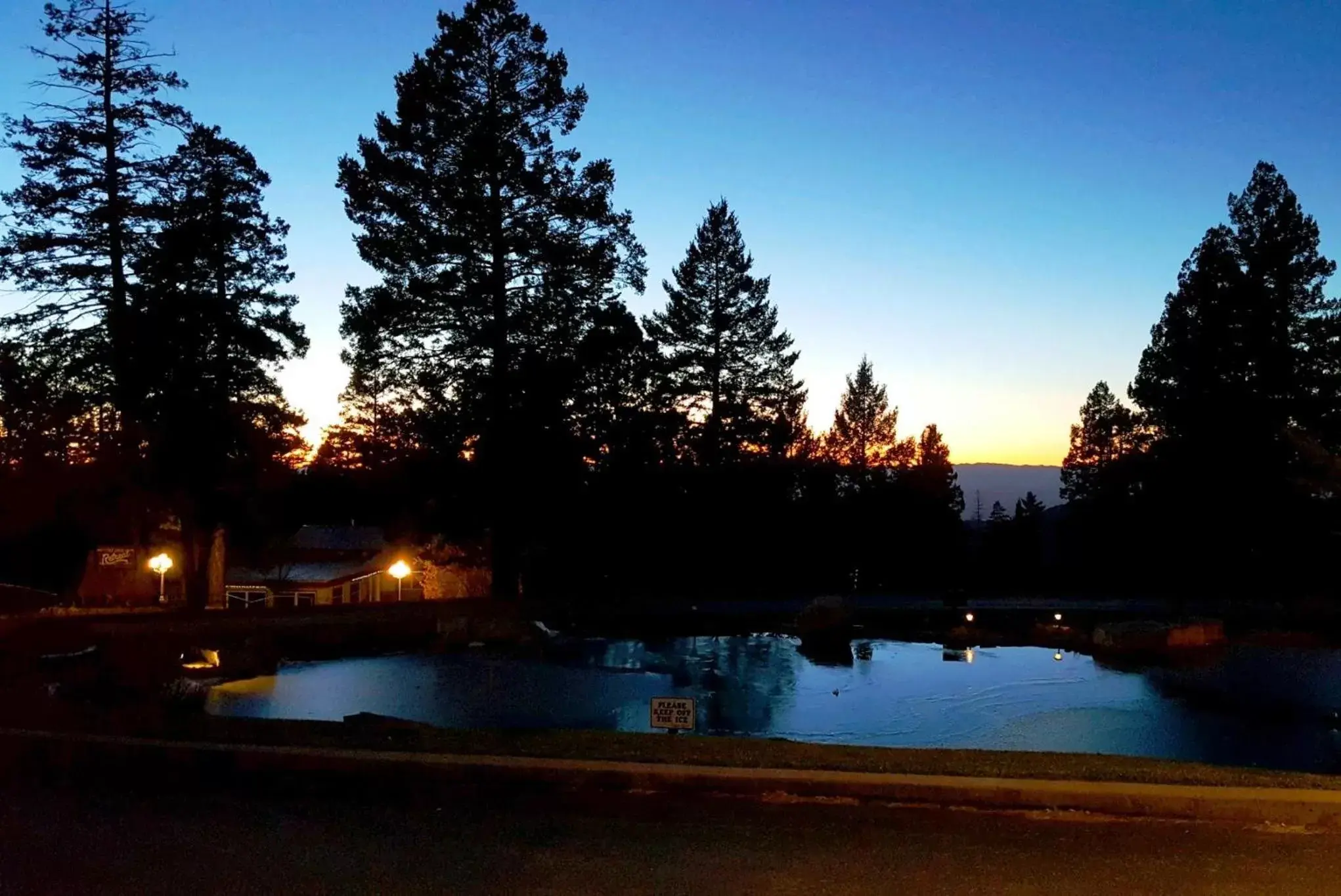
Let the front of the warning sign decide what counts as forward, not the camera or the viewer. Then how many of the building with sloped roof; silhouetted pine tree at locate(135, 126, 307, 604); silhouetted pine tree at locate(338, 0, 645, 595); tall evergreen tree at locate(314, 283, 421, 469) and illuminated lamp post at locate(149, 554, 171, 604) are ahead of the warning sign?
0

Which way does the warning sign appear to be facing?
toward the camera

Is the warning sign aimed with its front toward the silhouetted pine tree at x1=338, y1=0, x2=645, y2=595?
no

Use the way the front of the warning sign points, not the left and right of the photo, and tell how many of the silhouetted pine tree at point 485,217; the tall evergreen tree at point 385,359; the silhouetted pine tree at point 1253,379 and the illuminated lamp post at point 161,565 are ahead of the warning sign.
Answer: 0

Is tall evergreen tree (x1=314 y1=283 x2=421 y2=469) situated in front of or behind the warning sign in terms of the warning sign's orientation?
behind

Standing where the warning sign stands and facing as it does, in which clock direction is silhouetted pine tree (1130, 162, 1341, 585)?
The silhouetted pine tree is roughly at 7 o'clock from the warning sign.

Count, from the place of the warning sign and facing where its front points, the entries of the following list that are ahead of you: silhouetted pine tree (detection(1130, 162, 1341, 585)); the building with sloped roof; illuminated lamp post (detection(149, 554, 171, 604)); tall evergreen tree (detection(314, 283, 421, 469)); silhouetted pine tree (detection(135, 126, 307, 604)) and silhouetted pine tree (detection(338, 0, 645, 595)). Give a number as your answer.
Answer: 0

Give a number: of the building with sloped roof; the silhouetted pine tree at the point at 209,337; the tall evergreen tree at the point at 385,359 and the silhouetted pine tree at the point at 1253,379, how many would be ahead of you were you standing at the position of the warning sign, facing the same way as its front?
0

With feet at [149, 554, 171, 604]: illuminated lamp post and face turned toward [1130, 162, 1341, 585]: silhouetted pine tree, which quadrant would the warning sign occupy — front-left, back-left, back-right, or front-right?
front-right

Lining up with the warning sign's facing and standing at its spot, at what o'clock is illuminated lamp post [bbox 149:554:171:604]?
The illuminated lamp post is roughly at 5 o'clock from the warning sign.

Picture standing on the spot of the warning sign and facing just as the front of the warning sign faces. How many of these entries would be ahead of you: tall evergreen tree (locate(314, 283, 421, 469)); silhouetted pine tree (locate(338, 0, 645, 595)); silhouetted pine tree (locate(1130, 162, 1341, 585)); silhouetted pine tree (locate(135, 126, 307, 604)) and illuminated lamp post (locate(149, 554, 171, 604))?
0

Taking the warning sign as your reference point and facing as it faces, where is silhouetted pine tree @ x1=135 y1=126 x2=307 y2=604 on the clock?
The silhouetted pine tree is roughly at 5 o'clock from the warning sign.
